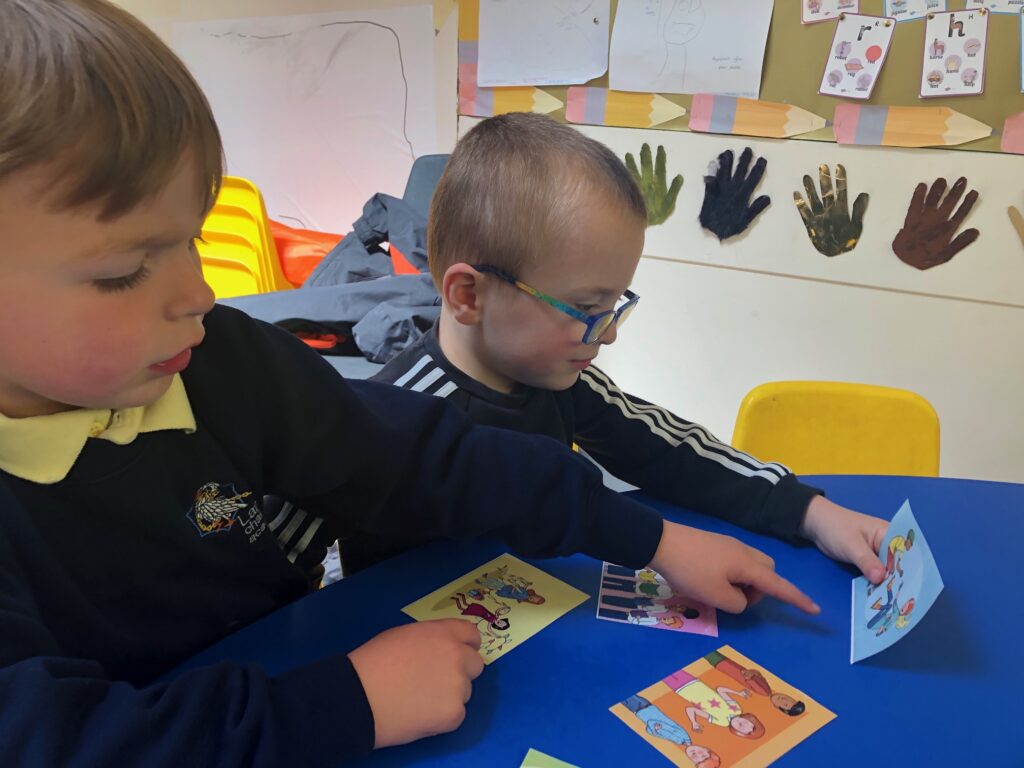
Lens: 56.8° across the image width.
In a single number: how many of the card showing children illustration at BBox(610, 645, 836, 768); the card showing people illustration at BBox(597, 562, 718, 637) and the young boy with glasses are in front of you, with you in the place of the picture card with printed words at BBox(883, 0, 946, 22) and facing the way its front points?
3

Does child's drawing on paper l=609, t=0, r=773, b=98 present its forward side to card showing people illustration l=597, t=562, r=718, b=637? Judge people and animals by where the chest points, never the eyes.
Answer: yes

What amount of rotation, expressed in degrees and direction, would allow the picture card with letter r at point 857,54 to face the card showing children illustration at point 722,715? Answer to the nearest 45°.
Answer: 0° — it already faces it

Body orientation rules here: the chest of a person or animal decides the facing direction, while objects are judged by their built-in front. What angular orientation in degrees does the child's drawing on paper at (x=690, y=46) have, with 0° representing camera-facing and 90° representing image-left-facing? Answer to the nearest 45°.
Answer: approximately 0°

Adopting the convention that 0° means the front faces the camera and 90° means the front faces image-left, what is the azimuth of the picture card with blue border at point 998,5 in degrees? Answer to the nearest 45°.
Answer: approximately 0°

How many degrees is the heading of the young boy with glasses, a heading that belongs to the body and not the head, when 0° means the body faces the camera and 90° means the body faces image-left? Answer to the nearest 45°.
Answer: approximately 315°

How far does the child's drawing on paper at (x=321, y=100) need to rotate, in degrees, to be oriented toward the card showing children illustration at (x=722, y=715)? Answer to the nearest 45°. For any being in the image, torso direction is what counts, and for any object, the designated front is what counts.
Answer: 0° — it already faces it
